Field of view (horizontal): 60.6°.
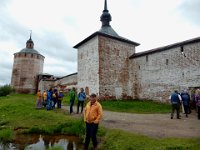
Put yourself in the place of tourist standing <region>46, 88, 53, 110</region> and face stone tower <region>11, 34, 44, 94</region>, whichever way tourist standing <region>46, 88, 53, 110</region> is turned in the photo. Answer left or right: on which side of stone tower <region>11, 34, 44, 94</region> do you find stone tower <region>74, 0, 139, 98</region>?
right

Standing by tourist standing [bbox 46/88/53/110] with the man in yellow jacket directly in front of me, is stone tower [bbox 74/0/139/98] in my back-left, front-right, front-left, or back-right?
back-left
